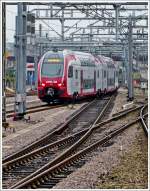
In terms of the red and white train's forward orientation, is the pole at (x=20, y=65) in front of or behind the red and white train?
in front

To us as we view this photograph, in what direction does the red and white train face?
facing the viewer and to the left of the viewer

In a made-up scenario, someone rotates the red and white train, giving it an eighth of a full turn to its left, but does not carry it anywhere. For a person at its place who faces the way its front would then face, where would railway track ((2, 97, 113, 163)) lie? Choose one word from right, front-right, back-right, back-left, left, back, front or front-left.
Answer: front

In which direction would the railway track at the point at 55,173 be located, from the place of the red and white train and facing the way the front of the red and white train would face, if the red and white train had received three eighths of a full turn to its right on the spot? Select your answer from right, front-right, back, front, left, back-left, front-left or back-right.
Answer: back
